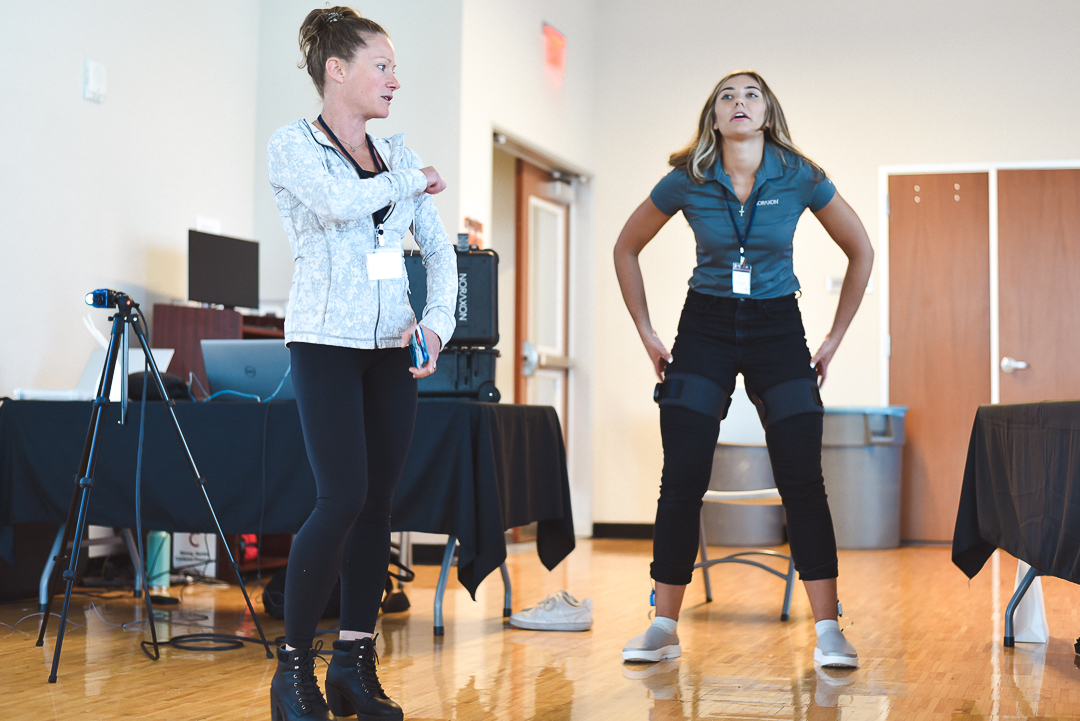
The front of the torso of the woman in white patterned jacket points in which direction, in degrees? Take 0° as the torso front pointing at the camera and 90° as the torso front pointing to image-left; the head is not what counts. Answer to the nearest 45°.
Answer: approximately 315°

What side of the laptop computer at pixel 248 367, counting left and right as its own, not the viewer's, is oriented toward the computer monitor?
front

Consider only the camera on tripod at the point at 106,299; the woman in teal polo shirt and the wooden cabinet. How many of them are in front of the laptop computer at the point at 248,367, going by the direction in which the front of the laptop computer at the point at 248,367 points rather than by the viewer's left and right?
1

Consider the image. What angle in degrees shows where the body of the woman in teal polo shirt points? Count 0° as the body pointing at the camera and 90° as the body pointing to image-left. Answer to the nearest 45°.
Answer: approximately 0°

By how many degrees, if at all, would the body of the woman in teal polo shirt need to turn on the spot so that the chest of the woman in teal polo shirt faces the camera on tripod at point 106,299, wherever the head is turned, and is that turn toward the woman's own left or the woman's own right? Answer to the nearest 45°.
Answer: approximately 90° to the woman's own right

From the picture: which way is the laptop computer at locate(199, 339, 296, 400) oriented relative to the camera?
away from the camera

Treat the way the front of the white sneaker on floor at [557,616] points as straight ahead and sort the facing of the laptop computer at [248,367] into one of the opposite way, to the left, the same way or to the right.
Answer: to the right

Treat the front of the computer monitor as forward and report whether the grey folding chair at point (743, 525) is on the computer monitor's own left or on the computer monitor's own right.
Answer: on the computer monitor's own left

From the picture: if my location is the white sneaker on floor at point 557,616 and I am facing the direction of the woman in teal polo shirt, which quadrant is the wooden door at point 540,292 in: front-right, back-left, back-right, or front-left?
back-left

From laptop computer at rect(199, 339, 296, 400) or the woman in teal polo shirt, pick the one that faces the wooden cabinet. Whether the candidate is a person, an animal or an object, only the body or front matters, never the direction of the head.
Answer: the laptop computer

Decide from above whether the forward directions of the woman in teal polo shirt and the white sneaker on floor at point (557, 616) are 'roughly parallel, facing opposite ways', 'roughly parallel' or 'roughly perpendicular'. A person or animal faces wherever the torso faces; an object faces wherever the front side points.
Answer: roughly perpendicular

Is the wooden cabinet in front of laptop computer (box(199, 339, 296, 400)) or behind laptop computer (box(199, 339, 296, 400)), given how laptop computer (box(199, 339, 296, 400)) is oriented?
in front

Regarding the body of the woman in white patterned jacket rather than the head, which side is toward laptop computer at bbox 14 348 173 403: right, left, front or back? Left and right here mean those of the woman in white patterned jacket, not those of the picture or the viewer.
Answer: back

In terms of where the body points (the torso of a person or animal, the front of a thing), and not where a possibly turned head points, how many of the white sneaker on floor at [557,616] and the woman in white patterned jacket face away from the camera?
0

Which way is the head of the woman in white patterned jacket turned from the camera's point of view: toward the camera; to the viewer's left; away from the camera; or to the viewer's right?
to the viewer's right
